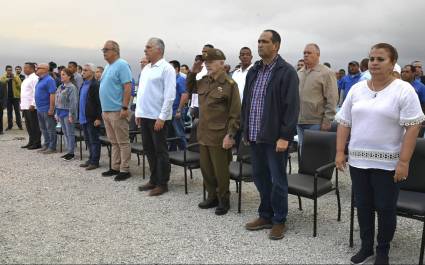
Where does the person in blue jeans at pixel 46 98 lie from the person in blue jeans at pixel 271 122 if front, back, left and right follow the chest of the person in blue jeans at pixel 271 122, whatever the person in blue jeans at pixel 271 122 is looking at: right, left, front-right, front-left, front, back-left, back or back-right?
right

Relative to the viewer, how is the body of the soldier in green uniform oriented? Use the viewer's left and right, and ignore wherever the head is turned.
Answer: facing the viewer and to the left of the viewer

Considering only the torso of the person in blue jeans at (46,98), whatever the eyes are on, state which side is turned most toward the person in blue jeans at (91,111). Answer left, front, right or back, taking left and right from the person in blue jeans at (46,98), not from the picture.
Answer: left

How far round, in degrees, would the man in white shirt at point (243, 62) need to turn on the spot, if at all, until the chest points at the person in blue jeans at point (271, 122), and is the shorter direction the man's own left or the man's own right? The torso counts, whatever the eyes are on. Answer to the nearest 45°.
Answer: approximately 45° to the man's own left

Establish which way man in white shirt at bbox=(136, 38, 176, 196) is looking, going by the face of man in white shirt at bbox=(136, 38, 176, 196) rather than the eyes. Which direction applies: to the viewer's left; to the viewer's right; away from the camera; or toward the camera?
to the viewer's left

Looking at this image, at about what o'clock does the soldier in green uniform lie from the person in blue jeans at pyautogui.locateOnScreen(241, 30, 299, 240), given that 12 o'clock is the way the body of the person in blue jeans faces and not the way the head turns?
The soldier in green uniform is roughly at 3 o'clock from the person in blue jeans.

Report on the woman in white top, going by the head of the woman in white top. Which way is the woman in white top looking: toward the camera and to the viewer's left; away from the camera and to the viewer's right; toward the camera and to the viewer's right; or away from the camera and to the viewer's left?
toward the camera and to the viewer's left

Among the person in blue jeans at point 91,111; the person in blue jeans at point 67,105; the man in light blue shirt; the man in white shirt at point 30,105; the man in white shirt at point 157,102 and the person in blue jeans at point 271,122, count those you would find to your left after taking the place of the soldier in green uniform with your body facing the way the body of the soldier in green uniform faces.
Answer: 1

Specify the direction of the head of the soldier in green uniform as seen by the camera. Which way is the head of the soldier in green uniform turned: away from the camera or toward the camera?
toward the camera
